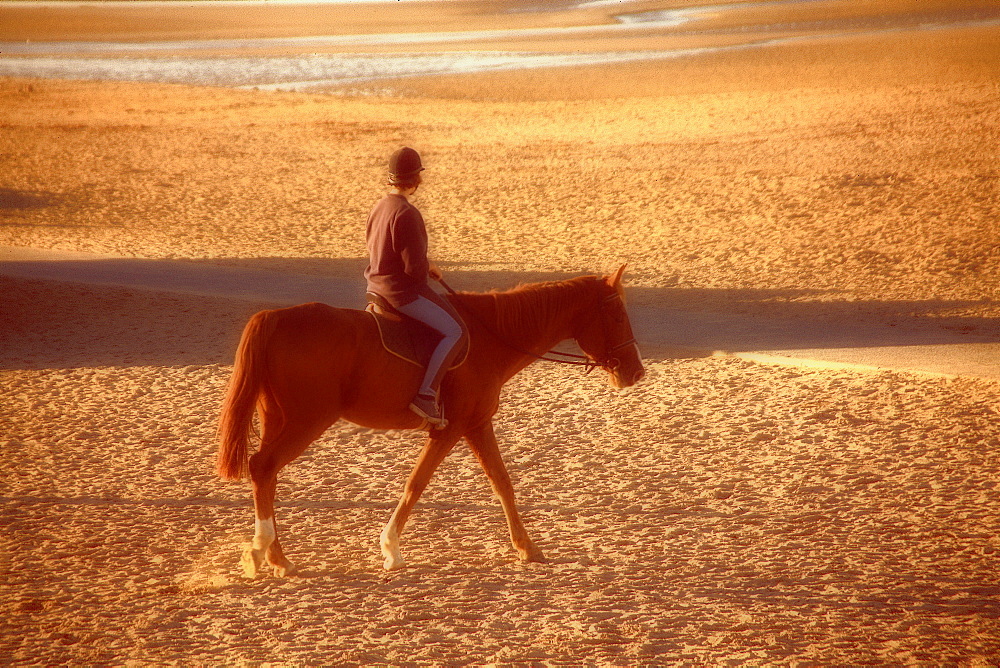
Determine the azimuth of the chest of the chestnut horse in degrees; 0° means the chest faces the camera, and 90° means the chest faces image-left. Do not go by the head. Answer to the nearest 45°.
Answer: approximately 270°
